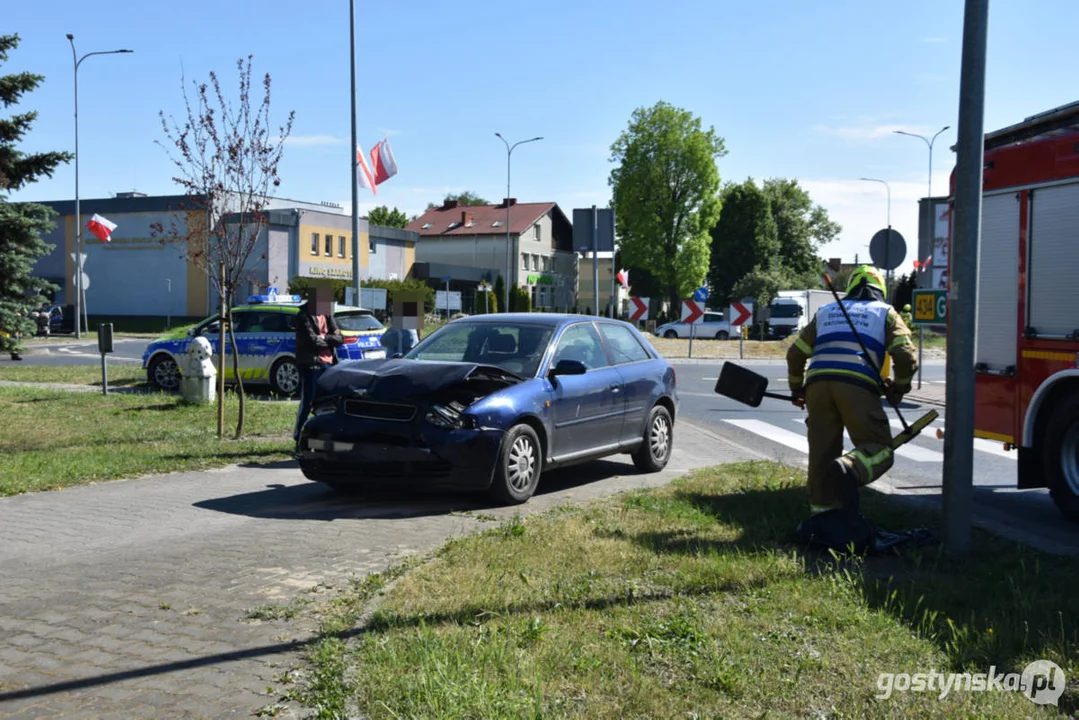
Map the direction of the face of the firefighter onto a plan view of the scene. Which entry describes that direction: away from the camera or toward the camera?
away from the camera

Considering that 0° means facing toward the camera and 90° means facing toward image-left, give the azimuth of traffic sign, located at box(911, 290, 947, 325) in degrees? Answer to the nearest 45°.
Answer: approximately 0°

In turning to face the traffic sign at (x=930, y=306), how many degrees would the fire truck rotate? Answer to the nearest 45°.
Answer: approximately 135° to its left

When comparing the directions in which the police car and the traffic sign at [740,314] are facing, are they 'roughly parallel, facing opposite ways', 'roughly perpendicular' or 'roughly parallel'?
roughly perpendicular

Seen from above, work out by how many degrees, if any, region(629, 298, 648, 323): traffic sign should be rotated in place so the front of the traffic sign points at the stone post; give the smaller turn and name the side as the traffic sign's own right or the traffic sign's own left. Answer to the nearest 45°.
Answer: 0° — it already faces it

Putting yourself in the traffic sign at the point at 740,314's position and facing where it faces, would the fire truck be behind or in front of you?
in front

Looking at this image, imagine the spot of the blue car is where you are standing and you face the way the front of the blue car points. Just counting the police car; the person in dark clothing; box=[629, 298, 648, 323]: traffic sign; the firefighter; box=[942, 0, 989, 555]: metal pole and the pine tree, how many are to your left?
2

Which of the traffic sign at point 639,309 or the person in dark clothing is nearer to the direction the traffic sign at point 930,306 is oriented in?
the person in dark clothing
